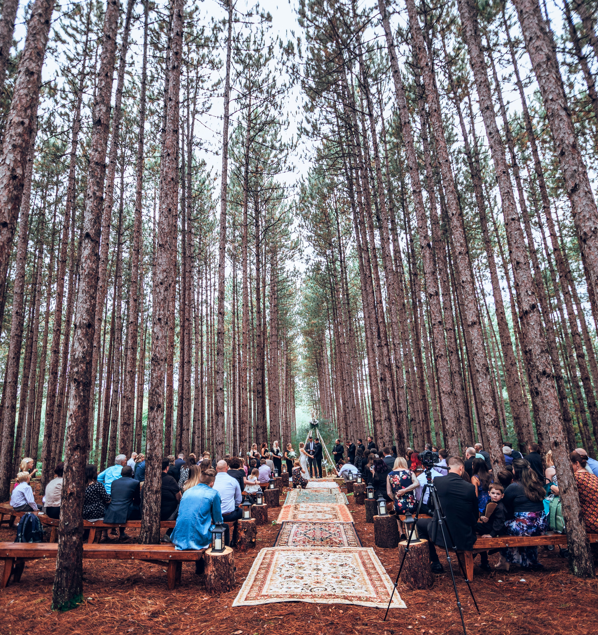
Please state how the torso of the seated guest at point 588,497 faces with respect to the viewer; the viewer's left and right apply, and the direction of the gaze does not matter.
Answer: facing away from the viewer and to the left of the viewer

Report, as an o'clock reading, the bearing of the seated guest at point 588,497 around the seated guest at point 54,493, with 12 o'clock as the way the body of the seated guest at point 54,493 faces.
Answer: the seated guest at point 588,497 is roughly at 3 o'clock from the seated guest at point 54,493.

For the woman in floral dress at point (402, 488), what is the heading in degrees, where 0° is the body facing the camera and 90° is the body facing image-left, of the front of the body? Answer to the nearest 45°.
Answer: approximately 180°

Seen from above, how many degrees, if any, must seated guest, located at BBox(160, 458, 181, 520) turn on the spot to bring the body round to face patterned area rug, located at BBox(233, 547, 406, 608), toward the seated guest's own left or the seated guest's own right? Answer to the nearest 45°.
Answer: approximately 90° to the seated guest's own right

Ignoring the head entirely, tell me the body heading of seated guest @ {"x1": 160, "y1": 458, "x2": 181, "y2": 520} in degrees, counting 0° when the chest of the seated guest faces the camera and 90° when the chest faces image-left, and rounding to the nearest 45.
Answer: approximately 225°

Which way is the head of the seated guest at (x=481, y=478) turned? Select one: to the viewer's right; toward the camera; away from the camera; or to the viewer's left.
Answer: away from the camera

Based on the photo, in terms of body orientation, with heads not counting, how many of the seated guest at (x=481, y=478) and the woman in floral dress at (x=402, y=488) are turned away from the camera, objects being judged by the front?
2

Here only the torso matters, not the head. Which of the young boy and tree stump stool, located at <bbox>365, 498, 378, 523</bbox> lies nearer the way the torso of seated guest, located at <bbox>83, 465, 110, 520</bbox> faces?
the tree stump stool

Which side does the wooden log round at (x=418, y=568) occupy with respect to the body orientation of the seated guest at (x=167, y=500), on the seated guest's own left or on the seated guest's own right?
on the seated guest's own right

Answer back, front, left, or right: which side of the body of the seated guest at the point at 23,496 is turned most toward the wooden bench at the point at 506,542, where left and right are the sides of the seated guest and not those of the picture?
right

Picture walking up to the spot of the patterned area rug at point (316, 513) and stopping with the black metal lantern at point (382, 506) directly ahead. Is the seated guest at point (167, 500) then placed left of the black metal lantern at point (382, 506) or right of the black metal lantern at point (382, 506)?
right

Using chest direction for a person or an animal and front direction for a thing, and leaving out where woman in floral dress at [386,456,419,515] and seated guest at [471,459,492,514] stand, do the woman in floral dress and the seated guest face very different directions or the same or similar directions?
same or similar directions

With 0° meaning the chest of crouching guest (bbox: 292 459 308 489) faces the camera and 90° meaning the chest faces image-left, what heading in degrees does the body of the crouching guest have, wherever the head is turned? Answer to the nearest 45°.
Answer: approximately 225°
